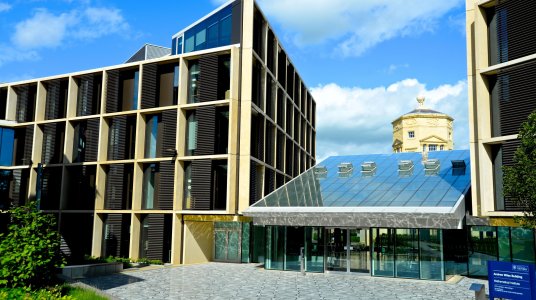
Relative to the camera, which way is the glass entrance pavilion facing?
toward the camera

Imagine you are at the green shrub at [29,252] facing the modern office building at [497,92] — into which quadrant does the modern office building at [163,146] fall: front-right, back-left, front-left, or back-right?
front-left

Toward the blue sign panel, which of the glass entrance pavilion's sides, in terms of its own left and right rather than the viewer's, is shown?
front

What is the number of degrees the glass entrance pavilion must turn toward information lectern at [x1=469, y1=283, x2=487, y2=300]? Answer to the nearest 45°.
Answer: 0° — it already faces it

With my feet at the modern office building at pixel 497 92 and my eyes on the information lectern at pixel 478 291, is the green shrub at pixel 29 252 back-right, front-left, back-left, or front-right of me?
front-right

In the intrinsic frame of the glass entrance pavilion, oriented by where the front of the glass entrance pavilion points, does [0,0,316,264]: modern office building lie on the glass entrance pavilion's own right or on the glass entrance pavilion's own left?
on the glass entrance pavilion's own right

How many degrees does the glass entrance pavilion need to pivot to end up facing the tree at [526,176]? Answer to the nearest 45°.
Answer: approximately 45° to its left

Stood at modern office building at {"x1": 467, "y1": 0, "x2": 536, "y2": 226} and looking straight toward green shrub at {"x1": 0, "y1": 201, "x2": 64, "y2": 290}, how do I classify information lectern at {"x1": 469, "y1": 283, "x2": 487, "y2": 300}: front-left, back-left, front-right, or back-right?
front-left

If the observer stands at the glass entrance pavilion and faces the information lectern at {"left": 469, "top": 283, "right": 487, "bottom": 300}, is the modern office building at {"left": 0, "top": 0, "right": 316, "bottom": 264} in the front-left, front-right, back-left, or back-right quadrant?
back-right

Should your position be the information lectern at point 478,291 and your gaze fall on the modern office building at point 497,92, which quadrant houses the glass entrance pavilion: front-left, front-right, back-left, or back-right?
front-left

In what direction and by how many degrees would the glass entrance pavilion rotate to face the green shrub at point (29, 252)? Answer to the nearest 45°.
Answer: approximately 45° to its right

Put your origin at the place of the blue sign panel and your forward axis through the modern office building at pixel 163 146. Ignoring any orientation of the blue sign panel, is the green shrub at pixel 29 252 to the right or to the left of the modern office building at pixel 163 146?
left
